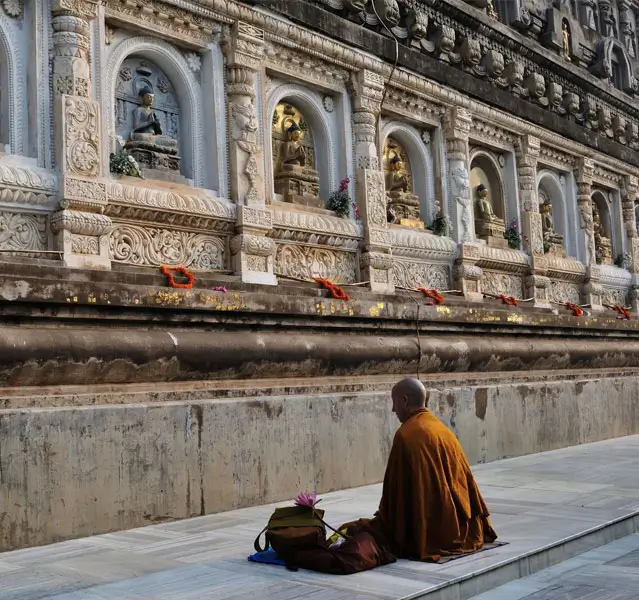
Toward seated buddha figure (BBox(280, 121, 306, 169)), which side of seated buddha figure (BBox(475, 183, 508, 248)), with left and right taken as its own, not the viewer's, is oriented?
right

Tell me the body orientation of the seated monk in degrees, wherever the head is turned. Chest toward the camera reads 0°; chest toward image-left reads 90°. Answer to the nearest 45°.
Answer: approximately 135°

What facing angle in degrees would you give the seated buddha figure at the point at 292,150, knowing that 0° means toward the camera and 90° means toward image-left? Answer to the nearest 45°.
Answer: approximately 315°

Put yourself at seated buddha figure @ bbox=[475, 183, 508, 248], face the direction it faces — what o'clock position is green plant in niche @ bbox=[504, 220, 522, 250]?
The green plant in niche is roughly at 9 o'clock from the seated buddha figure.

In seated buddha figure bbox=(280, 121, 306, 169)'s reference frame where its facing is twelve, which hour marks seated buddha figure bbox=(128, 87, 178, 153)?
seated buddha figure bbox=(128, 87, 178, 153) is roughly at 3 o'clock from seated buddha figure bbox=(280, 121, 306, 169).

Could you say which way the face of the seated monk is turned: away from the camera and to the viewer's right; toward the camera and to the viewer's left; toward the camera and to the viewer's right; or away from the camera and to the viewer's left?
away from the camera and to the viewer's left

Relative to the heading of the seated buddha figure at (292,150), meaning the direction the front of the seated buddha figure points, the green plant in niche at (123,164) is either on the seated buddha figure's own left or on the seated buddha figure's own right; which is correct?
on the seated buddha figure's own right

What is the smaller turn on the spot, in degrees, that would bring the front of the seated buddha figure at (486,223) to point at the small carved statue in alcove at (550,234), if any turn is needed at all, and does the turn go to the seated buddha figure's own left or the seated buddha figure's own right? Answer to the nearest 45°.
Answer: approximately 90° to the seated buddha figure's own left
